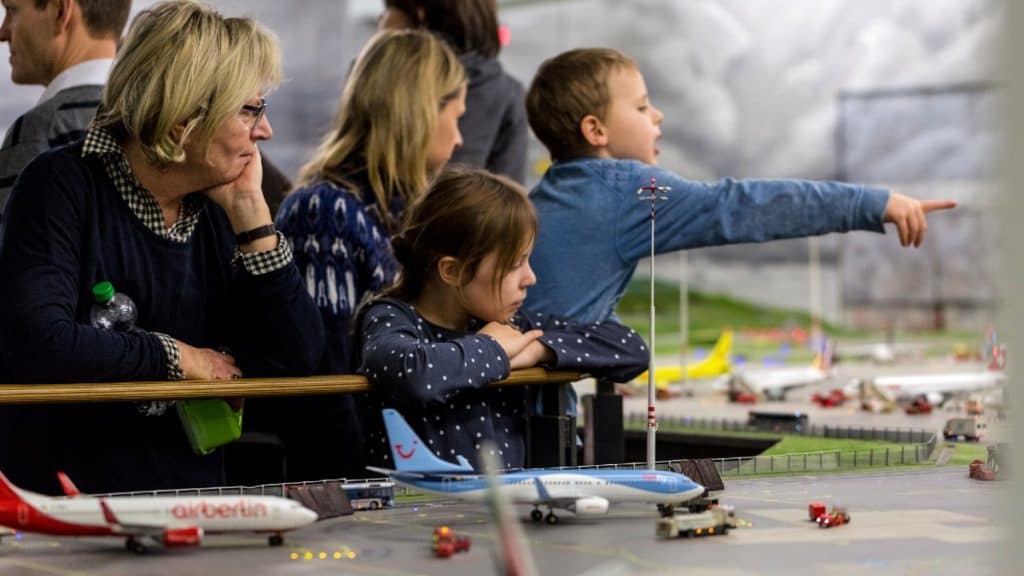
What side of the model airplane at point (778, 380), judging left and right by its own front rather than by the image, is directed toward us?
left

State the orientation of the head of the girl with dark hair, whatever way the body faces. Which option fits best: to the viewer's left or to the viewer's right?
to the viewer's right

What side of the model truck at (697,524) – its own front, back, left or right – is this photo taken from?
right

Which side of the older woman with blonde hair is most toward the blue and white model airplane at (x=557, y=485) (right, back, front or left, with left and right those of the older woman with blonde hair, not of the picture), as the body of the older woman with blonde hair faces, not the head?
front

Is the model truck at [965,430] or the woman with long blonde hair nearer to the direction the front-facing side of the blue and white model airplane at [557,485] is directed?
the model truck

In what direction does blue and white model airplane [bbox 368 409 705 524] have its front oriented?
to the viewer's right

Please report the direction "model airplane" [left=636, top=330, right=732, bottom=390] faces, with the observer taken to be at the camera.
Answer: facing to the left of the viewer

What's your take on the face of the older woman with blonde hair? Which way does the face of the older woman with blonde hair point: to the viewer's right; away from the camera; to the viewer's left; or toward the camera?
to the viewer's right

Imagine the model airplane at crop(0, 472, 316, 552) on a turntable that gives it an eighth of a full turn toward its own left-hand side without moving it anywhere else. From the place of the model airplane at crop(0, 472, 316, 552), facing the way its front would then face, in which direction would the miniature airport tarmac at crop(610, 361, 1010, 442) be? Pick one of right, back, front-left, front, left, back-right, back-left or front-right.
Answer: front

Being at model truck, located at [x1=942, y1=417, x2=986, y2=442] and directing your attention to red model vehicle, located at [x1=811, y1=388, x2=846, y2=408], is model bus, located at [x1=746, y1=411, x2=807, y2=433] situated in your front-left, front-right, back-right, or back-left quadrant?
front-left

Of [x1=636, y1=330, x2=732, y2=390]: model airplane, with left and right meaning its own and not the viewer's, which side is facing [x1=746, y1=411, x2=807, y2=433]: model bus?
left

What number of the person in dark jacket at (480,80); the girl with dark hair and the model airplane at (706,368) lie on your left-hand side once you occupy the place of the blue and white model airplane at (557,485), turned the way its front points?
3

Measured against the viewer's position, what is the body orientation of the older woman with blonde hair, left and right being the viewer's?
facing the viewer and to the right of the viewer

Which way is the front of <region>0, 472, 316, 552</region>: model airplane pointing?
to the viewer's right
